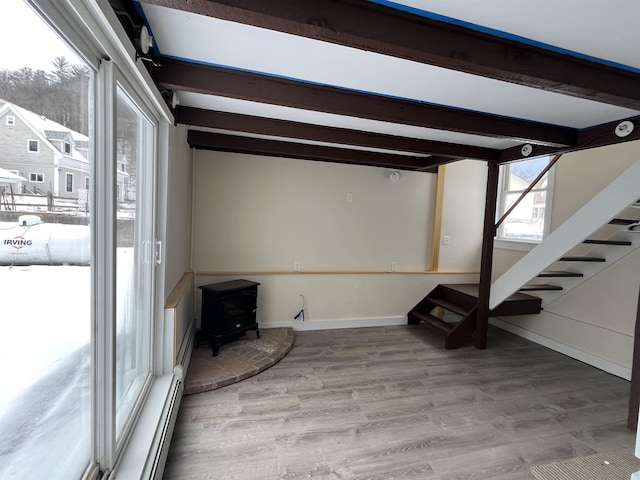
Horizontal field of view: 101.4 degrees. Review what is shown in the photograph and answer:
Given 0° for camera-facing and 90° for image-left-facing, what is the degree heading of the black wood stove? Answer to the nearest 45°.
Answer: approximately 315°

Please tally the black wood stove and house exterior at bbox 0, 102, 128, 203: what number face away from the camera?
0

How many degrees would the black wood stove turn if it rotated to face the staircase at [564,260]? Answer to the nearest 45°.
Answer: approximately 45° to its left

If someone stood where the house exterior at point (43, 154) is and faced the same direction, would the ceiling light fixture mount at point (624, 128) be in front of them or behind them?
in front

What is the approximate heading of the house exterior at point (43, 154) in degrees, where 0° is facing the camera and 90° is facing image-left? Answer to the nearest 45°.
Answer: approximately 315°

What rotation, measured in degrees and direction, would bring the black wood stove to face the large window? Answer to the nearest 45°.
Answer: approximately 45° to its right
